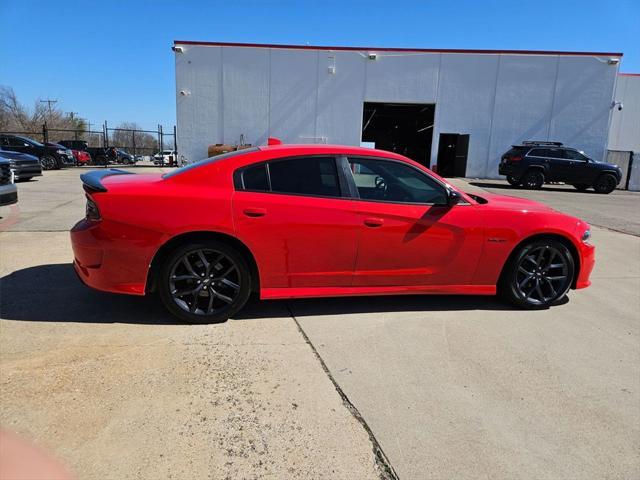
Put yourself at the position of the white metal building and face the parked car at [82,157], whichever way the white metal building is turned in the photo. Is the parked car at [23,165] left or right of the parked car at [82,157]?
left

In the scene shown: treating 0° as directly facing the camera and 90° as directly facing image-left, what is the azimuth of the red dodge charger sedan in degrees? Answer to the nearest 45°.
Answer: approximately 270°

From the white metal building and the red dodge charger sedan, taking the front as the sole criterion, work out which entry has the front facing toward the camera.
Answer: the white metal building

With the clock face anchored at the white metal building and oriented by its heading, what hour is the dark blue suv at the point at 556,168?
The dark blue suv is roughly at 10 o'clock from the white metal building.

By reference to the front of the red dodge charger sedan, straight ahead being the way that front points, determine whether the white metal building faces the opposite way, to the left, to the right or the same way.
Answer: to the right

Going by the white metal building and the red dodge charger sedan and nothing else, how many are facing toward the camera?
1

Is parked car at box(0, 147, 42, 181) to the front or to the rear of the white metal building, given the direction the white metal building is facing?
to the front

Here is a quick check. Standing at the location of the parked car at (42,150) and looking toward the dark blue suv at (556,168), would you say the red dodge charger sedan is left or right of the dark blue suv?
right

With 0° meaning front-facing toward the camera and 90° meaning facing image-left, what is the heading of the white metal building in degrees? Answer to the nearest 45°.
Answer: approximately 0°

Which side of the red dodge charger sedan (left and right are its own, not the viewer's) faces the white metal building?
left

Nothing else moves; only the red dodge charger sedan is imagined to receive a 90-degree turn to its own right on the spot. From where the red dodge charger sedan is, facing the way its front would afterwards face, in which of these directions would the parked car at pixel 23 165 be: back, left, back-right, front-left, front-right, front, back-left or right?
back-right

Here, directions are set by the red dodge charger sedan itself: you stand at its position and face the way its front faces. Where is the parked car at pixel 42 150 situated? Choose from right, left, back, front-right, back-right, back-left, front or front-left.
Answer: back-left

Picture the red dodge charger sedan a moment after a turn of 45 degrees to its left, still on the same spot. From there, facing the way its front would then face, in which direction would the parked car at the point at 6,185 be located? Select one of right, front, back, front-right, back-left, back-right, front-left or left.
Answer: left

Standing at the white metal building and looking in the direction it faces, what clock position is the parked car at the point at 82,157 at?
The parked car is roughly at 3 o'clock from the white metal building.
